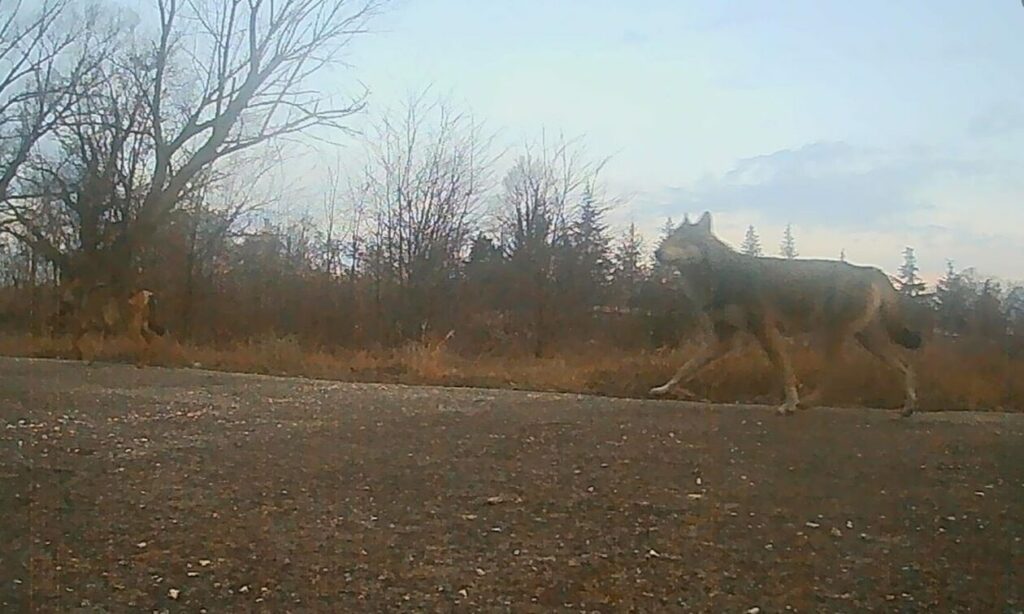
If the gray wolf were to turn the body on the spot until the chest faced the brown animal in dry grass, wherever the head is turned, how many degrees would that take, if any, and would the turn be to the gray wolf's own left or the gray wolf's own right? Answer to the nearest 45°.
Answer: approximately 45° to the gray wolf's own right

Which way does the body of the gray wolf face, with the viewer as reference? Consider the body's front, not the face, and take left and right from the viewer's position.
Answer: facing to the left of the viewer
